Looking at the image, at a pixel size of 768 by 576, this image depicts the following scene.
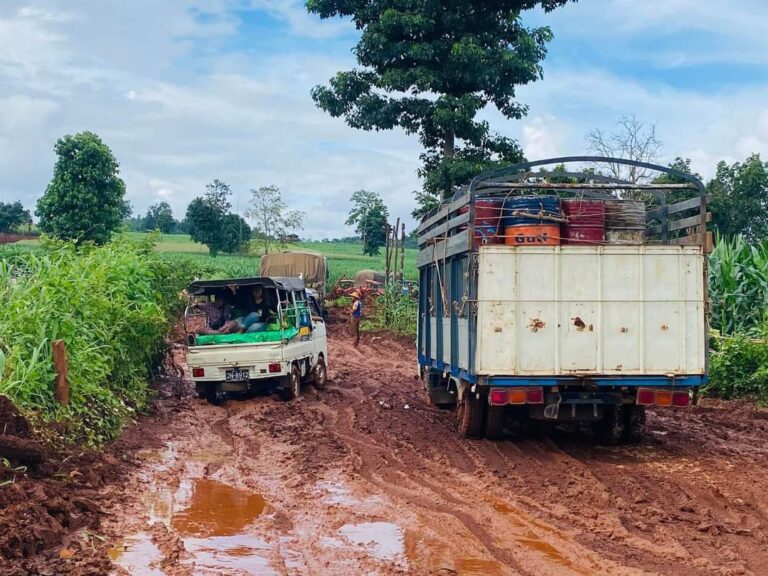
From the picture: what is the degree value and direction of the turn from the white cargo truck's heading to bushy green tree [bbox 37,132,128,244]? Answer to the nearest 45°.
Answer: approximately 45° to its left

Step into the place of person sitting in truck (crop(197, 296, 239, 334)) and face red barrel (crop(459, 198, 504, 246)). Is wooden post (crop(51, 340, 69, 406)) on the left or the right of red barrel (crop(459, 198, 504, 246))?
right

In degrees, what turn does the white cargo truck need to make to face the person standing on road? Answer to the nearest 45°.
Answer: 0° — it already faces them

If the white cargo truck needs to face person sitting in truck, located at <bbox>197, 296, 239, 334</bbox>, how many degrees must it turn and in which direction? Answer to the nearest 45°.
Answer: approximately 45° to its left

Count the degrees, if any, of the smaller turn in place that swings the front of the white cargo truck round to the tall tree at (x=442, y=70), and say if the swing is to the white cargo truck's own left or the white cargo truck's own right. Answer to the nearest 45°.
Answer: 0° — it already faces it

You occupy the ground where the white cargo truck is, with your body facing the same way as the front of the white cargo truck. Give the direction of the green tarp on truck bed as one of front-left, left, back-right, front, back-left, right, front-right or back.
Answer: front-left

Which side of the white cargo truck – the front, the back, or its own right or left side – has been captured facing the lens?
back

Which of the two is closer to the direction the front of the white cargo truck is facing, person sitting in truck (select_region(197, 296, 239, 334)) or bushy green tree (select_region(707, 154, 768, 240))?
the bushy green tree

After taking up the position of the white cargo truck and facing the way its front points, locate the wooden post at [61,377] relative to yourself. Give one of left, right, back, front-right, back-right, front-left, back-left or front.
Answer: left

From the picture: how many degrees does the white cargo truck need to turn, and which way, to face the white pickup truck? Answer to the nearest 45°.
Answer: approximately 45° to its left
